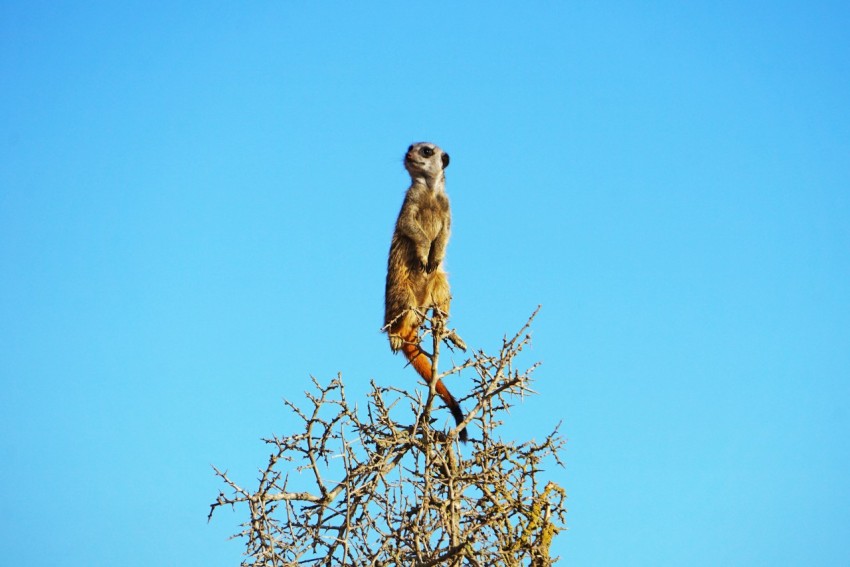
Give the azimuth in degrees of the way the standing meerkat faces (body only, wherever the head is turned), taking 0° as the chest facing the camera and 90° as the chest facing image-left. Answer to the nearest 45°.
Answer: approximately 315°
